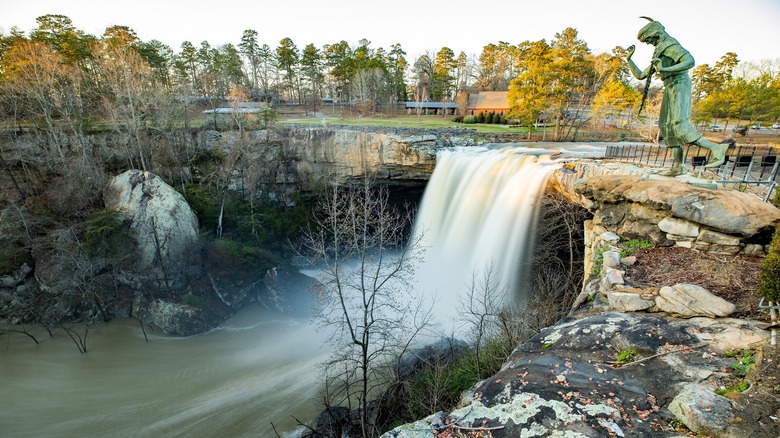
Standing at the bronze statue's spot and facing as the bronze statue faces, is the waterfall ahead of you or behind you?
ahead

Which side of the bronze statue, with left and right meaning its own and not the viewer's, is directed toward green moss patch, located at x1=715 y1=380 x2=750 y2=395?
left

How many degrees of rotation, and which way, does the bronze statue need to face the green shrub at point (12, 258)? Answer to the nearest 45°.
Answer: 0° — it already faces it

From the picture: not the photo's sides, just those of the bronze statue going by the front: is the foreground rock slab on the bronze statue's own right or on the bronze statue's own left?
on the bronze statue's own left

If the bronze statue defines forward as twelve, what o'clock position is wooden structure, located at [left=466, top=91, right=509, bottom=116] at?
The wooden structure is roughly at 2 o'clock from the bronze statue.

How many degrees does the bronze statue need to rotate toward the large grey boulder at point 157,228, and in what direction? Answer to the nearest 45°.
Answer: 0° — it already faces it

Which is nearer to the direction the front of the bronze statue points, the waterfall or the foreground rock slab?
the waterfall

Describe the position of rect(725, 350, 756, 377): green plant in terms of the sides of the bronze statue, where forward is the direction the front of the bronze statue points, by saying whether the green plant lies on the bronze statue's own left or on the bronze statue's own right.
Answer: on the bronze statue's own left

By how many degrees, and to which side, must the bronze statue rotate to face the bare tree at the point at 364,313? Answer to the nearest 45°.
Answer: approximately 45° to its left

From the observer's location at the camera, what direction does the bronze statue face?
facing to the left of the viewer
